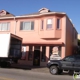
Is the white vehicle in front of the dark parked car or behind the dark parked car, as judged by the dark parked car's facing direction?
in front

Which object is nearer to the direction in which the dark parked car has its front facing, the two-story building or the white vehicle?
the white vehicle

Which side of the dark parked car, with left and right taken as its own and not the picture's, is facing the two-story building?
right

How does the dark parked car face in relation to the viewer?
to the viewer's left
